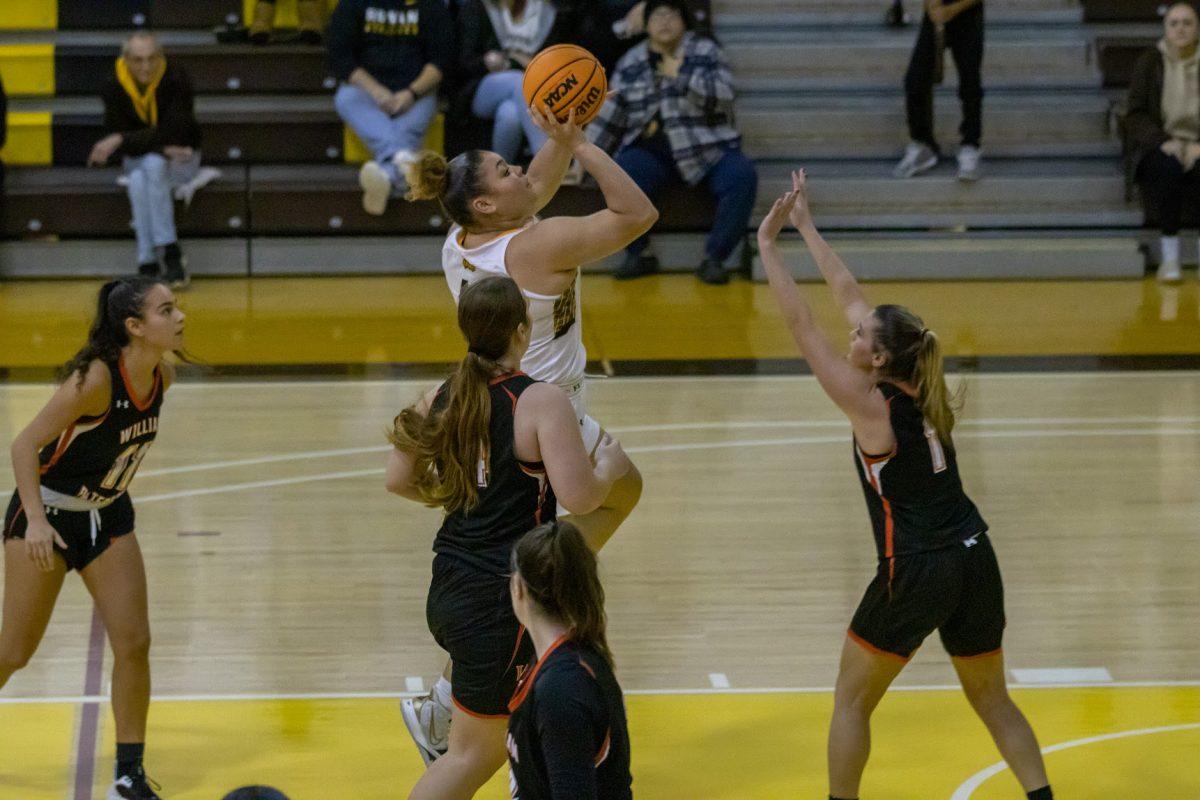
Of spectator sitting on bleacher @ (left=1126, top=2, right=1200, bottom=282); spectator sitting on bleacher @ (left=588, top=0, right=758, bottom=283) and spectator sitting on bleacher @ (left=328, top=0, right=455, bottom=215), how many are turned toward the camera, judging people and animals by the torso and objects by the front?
3

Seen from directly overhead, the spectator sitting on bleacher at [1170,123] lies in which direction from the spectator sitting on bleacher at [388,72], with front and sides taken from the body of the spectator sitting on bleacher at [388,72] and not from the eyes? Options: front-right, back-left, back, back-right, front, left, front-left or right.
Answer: left

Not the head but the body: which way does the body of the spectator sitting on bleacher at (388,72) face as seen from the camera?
toward the camera

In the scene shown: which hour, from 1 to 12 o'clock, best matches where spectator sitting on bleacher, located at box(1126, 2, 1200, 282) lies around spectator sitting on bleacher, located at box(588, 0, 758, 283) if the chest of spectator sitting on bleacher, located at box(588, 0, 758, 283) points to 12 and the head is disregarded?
spectator sitting on bleacher, located at box(1126, 2, 1200, 282) is roughly at 9 o'clock from spectator sitting on bleacher, located at box(588, 0, 758, 283).

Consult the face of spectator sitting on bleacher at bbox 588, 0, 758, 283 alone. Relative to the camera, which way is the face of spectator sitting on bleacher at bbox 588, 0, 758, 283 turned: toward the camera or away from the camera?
toward the camera

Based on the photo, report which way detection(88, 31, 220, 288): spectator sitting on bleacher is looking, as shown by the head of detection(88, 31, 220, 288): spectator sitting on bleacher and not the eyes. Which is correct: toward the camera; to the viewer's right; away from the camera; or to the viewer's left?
toward the camera

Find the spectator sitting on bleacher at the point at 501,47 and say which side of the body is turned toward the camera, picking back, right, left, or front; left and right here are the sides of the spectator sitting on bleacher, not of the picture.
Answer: front

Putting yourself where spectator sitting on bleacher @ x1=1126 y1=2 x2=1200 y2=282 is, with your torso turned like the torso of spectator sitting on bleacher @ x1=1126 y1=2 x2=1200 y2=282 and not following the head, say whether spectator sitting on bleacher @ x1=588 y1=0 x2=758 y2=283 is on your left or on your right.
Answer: on your right

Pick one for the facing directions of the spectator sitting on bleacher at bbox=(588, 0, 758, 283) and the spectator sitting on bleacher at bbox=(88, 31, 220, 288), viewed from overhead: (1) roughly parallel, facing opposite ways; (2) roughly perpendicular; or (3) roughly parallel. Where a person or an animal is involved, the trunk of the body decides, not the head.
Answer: roughly parallel

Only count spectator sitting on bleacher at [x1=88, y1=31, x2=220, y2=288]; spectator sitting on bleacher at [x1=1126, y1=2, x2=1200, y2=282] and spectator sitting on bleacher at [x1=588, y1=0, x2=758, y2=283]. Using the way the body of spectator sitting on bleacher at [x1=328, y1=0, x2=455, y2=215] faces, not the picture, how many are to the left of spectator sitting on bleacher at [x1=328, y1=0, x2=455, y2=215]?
2

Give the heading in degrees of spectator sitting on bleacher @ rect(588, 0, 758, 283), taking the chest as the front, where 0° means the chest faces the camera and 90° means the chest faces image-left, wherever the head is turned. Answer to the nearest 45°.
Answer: approximately 0°

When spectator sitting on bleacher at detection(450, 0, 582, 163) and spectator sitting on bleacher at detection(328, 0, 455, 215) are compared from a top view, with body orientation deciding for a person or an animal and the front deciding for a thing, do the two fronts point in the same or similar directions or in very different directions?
same or similar directions

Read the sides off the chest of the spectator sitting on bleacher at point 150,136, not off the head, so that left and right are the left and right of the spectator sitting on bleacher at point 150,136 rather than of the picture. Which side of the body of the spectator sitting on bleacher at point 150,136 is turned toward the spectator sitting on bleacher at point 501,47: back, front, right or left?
left
